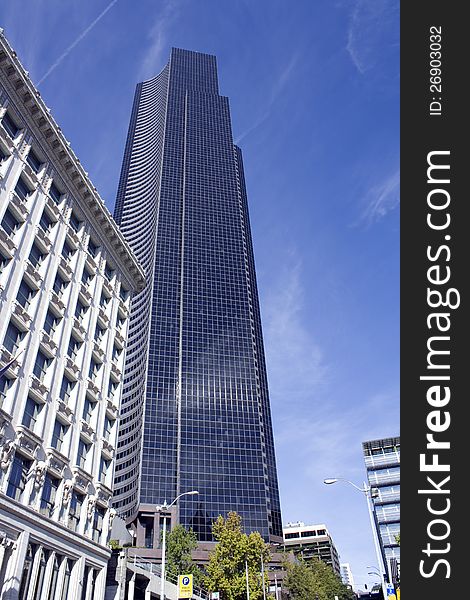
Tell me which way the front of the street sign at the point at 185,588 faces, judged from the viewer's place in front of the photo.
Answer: facing the viewer
